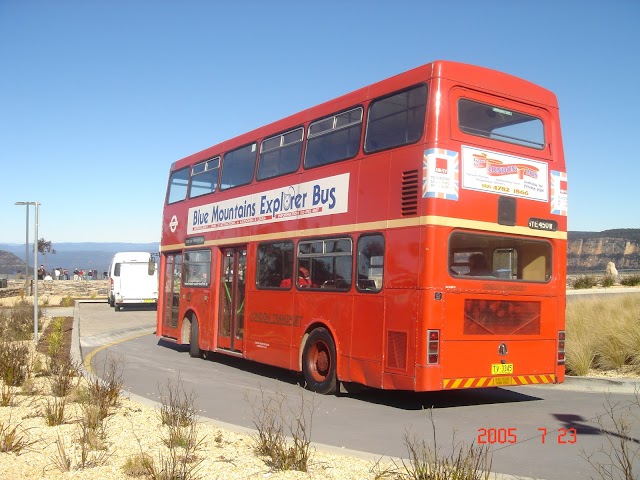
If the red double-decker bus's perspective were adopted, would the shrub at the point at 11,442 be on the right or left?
on its left

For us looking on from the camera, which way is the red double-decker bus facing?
facing away from the viewer and to the left of the viewer

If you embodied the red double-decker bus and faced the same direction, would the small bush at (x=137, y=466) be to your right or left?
on your left
